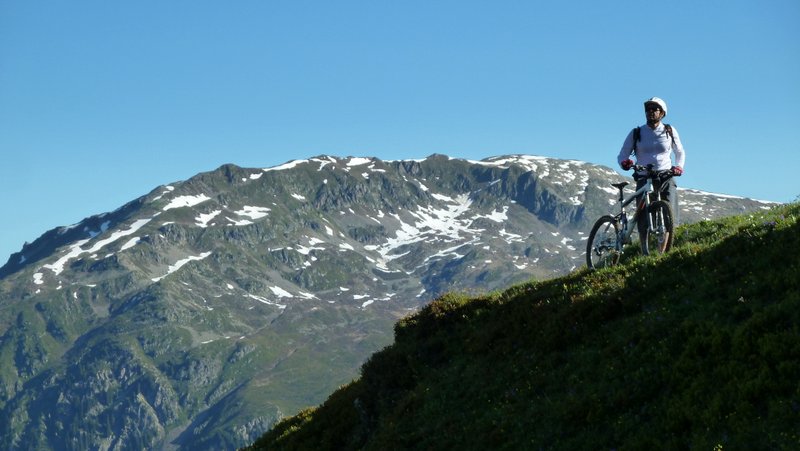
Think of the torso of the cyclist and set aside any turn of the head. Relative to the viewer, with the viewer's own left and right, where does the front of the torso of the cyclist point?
facing the viewer

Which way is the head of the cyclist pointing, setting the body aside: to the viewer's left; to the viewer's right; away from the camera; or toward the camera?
toward the camera
